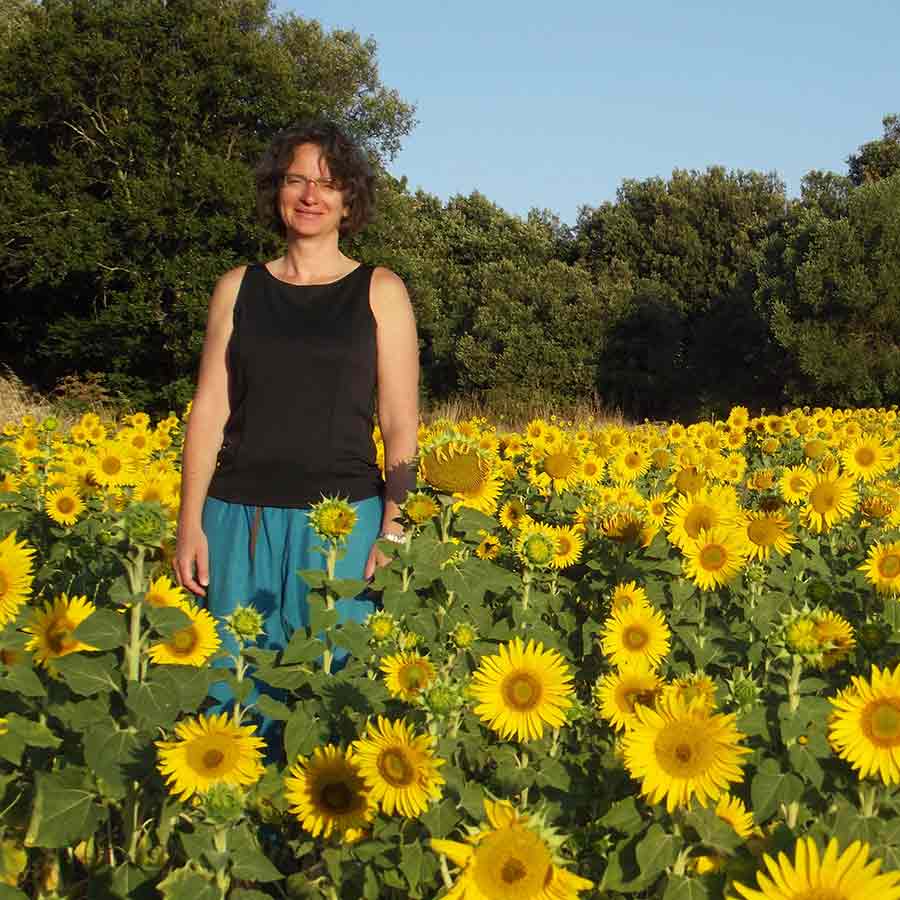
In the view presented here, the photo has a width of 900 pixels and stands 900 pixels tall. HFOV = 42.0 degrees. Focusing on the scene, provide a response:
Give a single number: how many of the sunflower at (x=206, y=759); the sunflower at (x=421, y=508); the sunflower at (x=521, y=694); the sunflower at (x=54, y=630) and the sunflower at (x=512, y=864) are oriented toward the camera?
5

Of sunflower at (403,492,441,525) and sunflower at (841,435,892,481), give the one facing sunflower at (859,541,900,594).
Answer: sunflower at (841,435,892,481)

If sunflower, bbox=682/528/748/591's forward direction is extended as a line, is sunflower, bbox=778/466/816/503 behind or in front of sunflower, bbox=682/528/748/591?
behind

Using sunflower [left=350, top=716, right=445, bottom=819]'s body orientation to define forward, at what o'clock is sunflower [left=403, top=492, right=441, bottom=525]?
sunflower [left=403, top=492, right=441, bottom=525] is roughly at 6 o'clock from sunflower [left=350, top=716, right=445, bottom=819].

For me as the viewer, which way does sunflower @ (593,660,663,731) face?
facing the viewer

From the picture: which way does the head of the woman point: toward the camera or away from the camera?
toward the camera

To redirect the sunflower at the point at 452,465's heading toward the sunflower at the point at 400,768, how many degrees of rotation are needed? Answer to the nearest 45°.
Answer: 0° — it already faces it

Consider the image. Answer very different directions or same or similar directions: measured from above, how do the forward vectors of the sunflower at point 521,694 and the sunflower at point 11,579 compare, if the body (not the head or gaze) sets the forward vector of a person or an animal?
same or similar directions

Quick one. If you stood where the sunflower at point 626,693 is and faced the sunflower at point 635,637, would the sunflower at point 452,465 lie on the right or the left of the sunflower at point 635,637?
left

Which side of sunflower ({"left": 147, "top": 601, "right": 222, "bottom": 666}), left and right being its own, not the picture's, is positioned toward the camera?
front

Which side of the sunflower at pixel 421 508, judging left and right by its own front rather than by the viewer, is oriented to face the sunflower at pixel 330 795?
front

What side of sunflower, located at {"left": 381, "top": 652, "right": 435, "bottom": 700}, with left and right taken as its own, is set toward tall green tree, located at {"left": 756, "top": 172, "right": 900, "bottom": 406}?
back

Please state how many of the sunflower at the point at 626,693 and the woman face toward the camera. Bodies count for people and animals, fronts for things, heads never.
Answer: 2

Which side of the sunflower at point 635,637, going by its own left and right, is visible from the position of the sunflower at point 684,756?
front

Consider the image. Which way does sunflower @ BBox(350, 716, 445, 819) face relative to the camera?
toward the camera

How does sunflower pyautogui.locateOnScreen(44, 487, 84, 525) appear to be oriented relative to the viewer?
toward the camera
